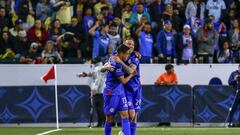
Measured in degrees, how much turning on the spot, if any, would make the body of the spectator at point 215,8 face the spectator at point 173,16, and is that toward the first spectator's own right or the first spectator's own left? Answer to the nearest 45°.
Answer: approximately 45° to the first spectator's own right

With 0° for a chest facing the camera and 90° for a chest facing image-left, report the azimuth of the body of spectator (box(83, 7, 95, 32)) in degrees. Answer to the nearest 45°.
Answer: approximately 0°

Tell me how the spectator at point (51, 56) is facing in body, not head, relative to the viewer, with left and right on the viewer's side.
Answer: facing the viewer

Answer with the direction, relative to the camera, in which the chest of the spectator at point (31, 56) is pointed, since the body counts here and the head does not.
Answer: toward the camera

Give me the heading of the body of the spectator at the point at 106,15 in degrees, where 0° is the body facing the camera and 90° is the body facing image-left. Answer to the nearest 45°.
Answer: approximately 0°

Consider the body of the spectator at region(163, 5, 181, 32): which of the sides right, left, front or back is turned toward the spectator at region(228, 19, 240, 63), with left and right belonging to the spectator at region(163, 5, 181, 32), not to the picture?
left

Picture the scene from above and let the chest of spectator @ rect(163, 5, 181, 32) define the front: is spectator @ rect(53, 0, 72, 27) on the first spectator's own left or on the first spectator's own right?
on the first spectator's own right

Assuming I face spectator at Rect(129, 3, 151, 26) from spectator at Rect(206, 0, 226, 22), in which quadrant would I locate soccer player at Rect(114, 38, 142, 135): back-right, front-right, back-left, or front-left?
front-left

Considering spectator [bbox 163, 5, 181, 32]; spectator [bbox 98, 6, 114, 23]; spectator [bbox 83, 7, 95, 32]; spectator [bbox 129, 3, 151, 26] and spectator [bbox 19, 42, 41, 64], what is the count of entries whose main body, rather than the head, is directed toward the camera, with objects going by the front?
5

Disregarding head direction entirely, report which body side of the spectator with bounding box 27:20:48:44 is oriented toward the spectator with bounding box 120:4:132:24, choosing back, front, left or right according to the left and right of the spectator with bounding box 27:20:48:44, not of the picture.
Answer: left

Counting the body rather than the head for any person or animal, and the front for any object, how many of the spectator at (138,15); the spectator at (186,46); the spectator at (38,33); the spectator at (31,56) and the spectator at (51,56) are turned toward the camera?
5

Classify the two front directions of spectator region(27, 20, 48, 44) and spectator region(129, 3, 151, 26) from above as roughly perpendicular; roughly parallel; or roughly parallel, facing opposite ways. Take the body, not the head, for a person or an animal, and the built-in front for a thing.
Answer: roughly parallel

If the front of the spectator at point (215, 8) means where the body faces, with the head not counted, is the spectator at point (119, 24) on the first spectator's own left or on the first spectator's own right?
on the first spectator's own right

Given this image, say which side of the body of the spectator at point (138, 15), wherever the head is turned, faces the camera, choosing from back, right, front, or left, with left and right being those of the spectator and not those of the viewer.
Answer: front
